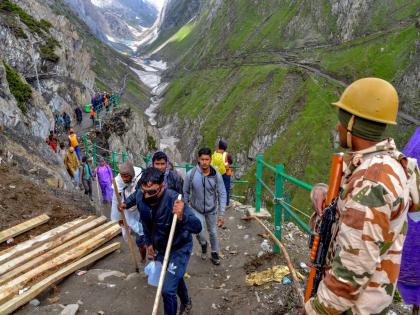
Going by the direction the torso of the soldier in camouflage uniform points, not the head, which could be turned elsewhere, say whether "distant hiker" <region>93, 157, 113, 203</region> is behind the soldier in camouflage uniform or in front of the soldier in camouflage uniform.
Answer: in front

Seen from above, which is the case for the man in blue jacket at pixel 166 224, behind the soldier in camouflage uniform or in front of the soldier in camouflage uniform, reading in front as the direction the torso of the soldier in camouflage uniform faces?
in front

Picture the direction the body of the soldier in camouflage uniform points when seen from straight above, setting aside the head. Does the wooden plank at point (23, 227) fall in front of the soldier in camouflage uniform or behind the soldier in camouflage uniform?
in front

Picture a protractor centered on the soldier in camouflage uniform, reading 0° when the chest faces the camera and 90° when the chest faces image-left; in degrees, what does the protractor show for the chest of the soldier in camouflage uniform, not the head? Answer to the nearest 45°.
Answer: approximately 90°

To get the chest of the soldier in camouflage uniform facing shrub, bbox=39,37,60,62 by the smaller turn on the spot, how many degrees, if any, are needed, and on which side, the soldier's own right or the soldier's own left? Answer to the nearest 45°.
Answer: approximately 45° to the soldier's own right
